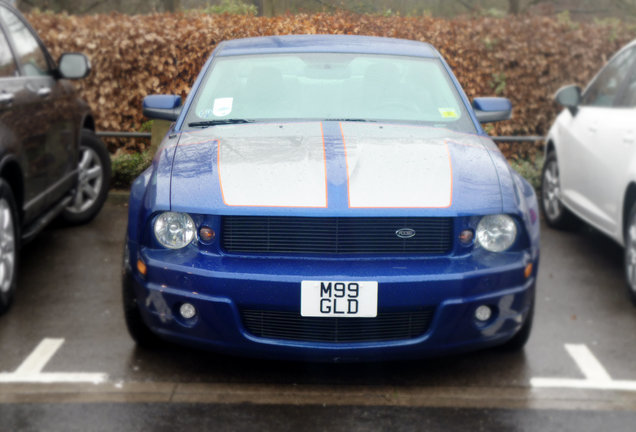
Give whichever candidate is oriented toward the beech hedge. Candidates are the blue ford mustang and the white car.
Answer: the white car

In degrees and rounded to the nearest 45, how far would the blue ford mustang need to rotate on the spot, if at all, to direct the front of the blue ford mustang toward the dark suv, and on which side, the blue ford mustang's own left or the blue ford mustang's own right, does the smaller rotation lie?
approximately 135° to the blue ford mustang's own right

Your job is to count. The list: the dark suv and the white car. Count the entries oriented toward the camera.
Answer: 0

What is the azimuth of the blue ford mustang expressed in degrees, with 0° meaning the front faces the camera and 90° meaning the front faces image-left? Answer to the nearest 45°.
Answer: approximately 0°

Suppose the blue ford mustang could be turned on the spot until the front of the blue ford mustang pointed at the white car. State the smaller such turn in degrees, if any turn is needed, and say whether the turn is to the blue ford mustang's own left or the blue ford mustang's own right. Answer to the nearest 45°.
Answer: approximately 135° to the blue ford mustang's own left

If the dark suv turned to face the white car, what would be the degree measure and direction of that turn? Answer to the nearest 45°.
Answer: approximately 45° to its right

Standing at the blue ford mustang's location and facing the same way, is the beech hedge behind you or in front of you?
behind

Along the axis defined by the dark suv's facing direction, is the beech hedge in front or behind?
in front

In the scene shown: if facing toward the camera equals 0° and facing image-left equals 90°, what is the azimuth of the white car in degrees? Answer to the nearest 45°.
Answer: approximately 135°

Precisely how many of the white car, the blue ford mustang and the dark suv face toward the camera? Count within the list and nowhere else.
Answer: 1

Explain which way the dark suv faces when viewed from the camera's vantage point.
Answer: facing away from the viewer and to the right of the viewer

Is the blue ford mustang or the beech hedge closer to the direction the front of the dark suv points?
the beech hedge

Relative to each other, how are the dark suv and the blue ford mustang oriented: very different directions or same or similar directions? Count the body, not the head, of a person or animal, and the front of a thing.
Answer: very different directions

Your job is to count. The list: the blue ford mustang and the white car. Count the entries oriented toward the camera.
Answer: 1
